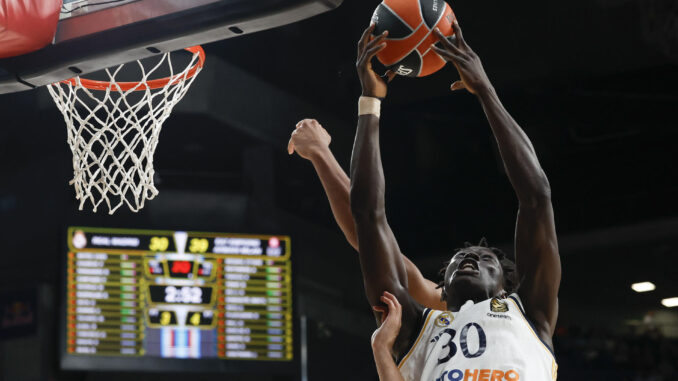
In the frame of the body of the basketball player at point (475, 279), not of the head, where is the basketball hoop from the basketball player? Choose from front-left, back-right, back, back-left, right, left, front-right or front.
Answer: right

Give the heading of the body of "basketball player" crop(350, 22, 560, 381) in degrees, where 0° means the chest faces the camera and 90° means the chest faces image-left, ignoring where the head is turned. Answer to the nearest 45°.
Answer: approximately 45°

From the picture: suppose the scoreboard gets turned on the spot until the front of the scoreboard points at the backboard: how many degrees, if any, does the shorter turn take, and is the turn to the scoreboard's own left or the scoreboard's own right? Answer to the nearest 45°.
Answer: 0° — it already faces it

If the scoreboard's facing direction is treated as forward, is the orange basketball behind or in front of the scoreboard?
in front

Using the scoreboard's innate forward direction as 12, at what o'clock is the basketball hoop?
The basketball hoop is roughly at 12 o'clock from the scoreboard.

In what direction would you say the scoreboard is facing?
toward the camera

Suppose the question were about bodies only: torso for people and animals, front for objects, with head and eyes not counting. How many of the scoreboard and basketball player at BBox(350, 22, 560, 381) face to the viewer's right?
0

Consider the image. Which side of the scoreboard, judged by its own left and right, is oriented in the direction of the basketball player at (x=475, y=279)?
front
